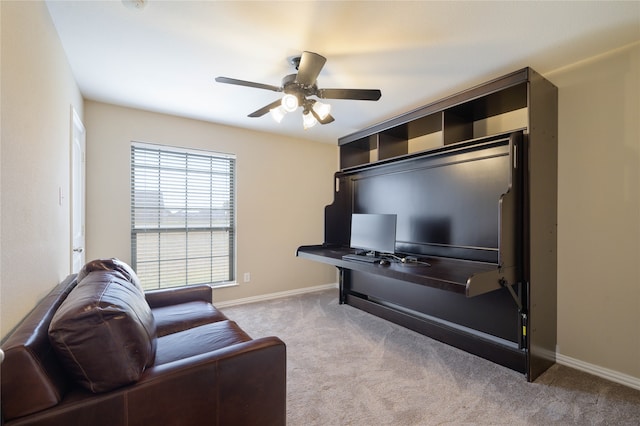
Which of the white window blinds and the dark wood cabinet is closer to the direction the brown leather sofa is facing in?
the dark wood cabinet

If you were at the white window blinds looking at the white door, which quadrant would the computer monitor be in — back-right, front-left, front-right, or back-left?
back-left

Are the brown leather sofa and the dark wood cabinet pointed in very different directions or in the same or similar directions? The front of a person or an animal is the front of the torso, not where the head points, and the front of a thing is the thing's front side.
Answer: very different directions

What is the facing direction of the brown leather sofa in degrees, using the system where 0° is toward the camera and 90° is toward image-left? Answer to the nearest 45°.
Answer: approximately 270°

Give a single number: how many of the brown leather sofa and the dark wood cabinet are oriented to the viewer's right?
1

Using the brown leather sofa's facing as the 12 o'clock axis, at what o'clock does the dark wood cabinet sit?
The dark wood cabinet is roughly at 12 o'clock from the brown leather sofa.

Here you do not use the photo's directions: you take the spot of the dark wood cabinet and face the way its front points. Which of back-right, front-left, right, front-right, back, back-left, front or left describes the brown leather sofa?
front

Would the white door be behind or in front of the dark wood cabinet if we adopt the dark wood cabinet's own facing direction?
in front

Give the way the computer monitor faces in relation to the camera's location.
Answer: facing the viewer and to the left of the viewer

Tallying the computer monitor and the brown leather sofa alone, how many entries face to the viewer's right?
1

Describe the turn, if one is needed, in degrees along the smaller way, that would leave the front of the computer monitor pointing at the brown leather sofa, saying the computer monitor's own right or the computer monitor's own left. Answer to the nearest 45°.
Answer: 0° — it already faces it

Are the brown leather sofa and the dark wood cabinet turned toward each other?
yes

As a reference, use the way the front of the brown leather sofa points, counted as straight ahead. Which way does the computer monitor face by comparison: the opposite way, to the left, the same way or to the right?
the opposite way

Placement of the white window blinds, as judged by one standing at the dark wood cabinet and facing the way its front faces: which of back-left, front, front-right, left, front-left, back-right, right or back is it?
front-right
